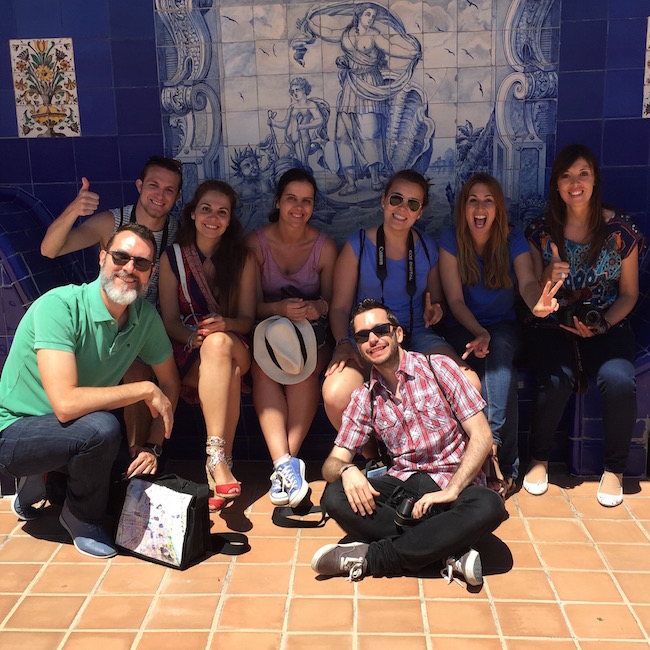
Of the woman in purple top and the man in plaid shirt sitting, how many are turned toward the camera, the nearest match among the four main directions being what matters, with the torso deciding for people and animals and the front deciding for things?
2

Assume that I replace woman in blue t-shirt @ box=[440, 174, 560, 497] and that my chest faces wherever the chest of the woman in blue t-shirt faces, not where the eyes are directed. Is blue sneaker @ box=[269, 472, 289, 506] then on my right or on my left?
on my right

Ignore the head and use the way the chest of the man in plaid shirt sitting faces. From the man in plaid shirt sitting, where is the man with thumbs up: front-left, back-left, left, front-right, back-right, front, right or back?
back-right

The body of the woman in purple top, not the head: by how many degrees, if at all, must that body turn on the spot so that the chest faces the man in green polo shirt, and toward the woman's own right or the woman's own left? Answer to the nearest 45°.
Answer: approximately 45° to the woman's own right

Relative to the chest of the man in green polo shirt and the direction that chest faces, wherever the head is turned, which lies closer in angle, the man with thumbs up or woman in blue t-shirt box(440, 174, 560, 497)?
the woman in blue t-shirt

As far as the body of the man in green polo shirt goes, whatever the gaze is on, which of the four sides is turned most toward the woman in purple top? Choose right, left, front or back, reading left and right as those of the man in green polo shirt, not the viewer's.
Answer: left

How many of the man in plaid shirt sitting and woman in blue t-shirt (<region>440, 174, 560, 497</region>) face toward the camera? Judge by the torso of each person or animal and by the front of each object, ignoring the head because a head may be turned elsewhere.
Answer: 2

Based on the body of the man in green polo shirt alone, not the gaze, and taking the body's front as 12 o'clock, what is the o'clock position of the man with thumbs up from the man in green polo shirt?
The man with thumbs up is roughly at 8 o'clock from the man in green polo shirt.

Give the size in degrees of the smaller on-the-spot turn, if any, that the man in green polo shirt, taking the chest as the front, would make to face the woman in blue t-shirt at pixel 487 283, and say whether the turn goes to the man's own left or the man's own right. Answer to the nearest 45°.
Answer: approximately 45° to the man's own left

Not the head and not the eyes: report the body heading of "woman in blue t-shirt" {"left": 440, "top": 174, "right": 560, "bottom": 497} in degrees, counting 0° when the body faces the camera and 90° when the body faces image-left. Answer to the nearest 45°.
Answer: approximately 0°

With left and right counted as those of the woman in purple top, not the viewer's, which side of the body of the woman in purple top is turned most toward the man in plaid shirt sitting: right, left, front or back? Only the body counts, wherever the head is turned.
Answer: front

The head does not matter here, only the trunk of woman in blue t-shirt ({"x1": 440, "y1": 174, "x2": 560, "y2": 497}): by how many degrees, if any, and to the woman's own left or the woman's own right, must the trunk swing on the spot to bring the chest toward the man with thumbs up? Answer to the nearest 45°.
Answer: approximately 90° to the woman's own right

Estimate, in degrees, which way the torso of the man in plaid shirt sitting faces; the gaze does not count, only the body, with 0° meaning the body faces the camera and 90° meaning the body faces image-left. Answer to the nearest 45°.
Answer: approximately 0°

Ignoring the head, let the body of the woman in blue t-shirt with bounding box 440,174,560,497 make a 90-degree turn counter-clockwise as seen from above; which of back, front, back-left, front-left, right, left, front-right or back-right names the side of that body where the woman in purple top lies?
back
